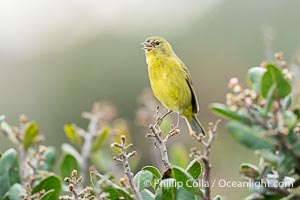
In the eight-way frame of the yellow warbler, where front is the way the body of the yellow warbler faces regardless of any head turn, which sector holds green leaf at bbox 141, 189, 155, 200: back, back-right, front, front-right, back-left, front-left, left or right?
front-left

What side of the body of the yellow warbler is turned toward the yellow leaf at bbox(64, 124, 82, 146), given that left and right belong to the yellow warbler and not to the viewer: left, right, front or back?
front

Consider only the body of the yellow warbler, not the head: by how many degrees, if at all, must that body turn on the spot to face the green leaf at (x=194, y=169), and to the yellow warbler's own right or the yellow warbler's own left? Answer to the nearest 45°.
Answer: approximately 45° to the yellow warbler's own left

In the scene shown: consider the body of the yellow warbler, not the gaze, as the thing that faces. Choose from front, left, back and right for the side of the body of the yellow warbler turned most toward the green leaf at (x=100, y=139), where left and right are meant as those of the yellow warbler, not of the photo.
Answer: right

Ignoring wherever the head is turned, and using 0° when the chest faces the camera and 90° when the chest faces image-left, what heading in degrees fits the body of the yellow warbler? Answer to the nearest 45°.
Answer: approximately 45°

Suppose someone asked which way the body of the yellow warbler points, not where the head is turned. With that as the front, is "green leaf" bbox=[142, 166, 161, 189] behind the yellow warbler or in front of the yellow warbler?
in front

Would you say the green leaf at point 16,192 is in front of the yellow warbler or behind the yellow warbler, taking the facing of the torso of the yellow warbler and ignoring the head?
in front

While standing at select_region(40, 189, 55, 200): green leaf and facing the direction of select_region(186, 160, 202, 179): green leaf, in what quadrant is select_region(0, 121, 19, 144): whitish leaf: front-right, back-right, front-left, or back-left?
back-left
